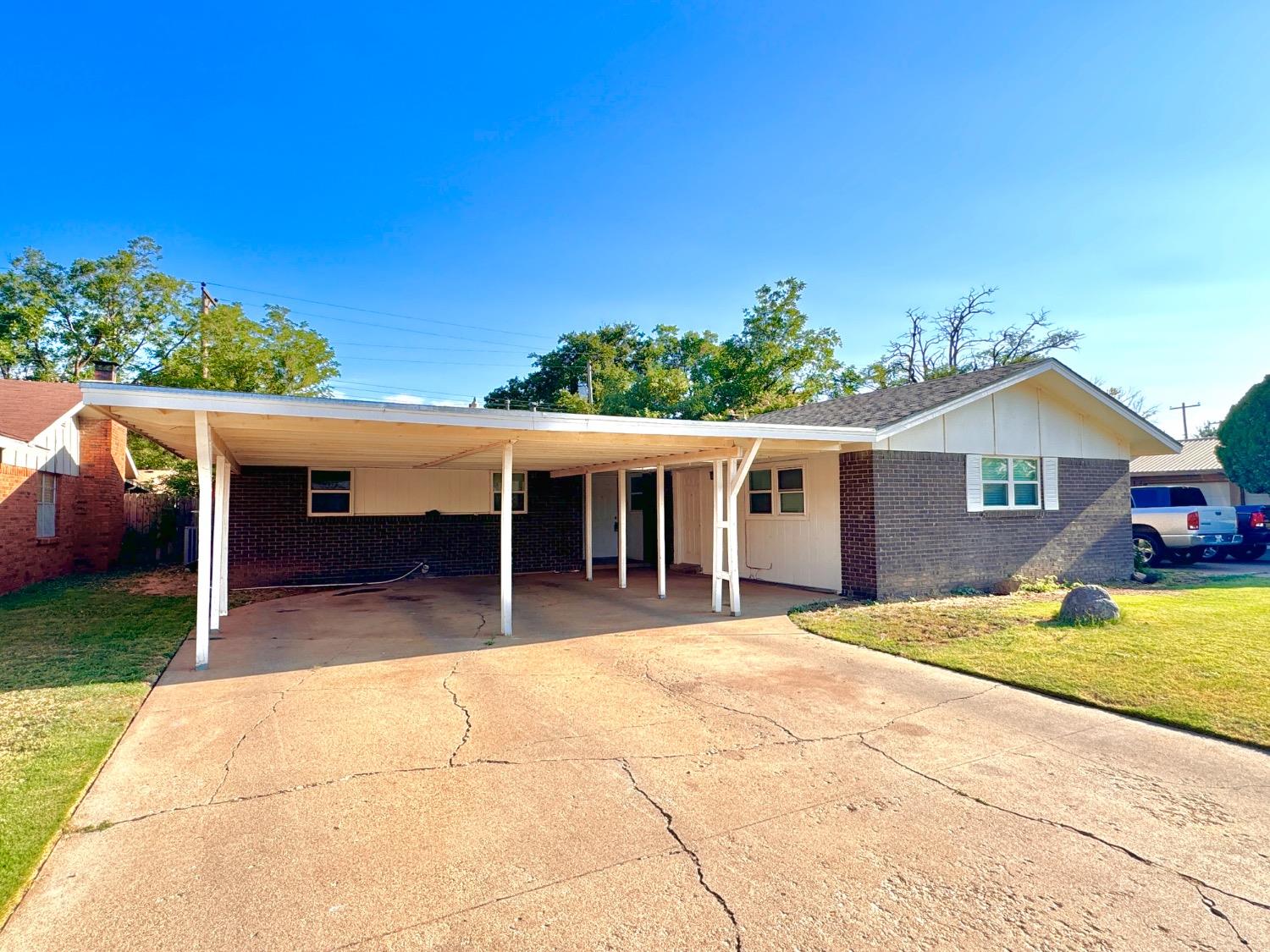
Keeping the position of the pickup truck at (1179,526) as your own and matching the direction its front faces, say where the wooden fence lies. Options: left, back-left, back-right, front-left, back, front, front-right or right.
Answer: left

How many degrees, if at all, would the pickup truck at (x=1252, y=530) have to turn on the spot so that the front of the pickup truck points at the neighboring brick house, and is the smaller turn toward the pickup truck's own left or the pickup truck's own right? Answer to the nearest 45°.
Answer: approximately 90° to the pickup truck's own left

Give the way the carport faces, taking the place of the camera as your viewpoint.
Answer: facing the viewer

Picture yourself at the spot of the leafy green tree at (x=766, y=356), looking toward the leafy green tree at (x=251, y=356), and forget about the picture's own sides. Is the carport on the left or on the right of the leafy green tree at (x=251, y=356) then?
left

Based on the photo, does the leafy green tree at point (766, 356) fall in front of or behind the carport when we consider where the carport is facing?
behind

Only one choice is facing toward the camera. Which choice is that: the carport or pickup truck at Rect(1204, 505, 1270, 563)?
the carport

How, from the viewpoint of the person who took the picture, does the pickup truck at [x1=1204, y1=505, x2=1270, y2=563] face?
facing away from the viewer and to the left of the viewer

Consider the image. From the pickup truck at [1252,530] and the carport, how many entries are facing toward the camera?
1

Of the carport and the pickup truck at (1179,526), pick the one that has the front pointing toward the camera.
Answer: the carport

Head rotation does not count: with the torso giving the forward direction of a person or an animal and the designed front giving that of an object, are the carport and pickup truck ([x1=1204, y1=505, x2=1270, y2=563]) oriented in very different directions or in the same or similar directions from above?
very different directions

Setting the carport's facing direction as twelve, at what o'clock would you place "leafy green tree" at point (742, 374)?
The leafy green tree is roughly at 7 o'clock from the carport.

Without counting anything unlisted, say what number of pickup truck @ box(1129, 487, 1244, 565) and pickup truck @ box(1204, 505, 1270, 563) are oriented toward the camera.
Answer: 0

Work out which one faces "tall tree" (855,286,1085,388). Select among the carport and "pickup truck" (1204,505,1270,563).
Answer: the pickup truck

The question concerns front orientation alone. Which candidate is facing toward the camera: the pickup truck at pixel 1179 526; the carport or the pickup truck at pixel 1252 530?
the carport

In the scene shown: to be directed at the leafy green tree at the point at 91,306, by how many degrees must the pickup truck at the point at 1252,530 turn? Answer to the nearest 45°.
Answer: approximately 90° to its left

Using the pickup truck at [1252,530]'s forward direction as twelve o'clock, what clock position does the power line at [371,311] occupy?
The power line is roughly at 10 o'clock from the pickup truck.

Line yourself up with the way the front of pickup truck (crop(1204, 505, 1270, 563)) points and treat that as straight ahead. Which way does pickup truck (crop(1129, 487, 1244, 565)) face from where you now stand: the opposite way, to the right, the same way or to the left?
the same way

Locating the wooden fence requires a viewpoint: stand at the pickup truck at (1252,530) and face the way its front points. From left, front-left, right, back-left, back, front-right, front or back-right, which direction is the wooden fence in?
left

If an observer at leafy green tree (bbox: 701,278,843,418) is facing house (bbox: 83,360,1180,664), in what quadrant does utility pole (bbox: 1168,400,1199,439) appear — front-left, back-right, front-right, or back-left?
back-left
